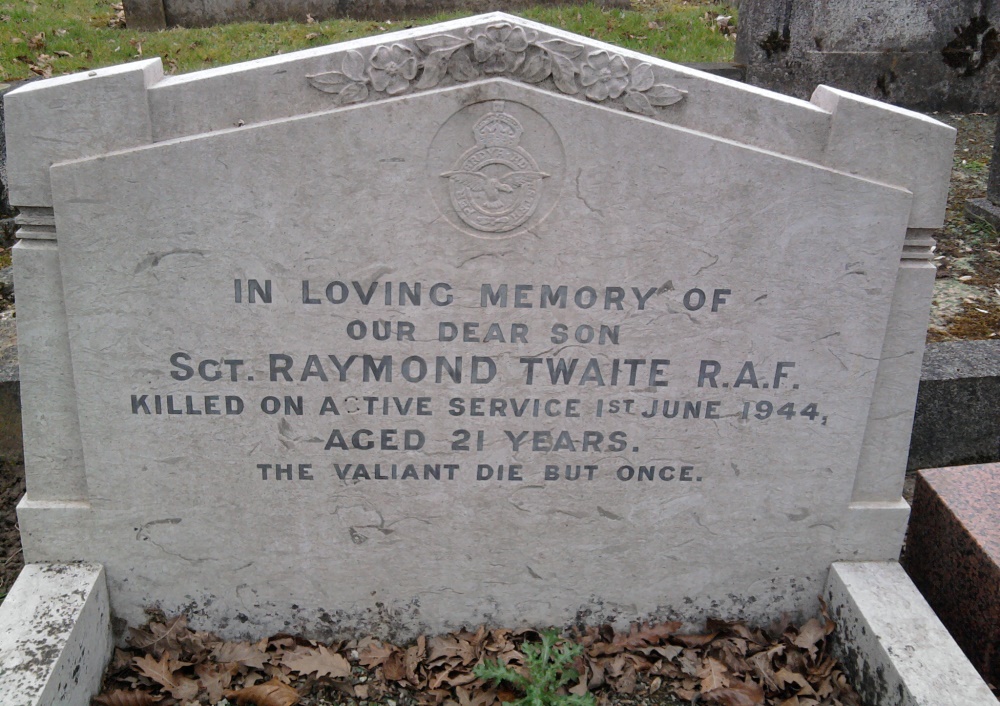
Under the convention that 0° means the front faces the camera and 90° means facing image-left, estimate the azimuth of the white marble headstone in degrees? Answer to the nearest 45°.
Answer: approximately 0°

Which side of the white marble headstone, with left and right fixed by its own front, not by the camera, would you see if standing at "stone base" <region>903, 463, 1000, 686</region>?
left

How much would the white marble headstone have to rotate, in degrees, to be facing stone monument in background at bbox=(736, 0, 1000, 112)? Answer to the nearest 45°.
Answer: approximately 135° to its left

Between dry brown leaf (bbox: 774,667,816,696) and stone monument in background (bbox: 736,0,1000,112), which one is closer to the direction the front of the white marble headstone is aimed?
the dry brown leaf

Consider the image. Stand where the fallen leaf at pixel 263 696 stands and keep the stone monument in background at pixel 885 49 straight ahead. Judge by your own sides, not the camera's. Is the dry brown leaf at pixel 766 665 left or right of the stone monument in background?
right

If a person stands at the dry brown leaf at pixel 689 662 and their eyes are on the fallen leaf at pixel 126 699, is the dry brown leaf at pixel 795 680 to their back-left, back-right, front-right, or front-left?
back-left
